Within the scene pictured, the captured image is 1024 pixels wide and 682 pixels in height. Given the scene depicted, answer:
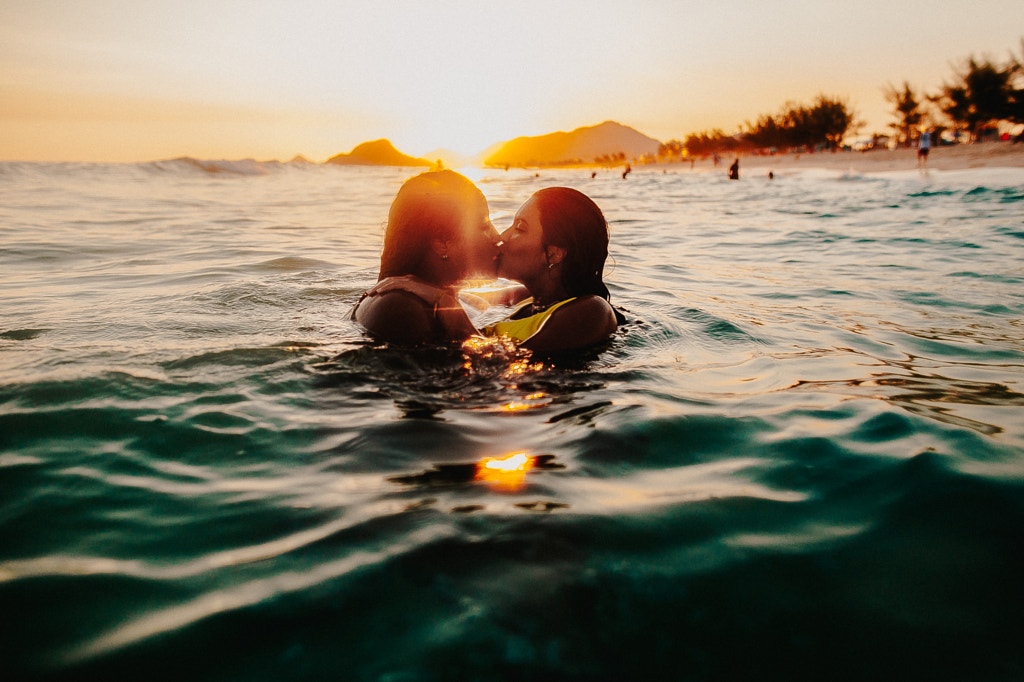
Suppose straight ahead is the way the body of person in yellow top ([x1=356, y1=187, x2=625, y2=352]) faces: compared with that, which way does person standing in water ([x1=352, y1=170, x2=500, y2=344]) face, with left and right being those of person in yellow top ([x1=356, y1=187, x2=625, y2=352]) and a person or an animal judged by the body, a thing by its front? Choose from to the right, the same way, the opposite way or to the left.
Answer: the opposite way

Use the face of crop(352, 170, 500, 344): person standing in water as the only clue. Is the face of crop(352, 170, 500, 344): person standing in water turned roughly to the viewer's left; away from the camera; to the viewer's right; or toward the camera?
to the viewer's right

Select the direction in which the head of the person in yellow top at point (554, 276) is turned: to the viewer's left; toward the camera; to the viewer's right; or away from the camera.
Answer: to the viewer's left

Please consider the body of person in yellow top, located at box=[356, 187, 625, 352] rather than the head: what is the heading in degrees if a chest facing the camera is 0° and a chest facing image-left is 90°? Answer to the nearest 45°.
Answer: approximately 90°

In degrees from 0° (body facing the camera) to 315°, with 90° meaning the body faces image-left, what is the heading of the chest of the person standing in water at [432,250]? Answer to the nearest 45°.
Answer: approximately 270°

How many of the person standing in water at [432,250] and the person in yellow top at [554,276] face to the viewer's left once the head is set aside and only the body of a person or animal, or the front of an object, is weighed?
1

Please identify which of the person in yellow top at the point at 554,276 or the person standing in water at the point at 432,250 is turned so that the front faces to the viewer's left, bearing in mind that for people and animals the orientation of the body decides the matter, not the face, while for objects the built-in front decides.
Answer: the person in yellow top at the point at 554,276

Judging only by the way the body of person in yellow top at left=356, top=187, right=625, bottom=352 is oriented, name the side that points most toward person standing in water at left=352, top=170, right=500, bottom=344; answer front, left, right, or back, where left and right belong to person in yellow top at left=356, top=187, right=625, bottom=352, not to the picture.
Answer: front
